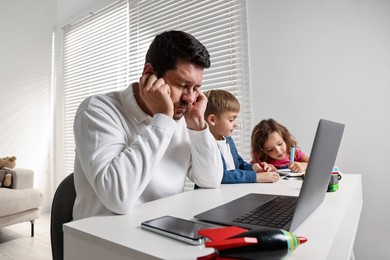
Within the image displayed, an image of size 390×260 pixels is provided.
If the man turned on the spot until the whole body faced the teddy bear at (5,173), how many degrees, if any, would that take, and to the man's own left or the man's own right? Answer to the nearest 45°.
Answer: approximately 180°

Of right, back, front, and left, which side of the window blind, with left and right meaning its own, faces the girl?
left

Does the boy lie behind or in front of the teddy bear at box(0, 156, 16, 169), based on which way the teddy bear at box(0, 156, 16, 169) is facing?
in front

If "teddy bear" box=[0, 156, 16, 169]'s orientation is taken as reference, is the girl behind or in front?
in front

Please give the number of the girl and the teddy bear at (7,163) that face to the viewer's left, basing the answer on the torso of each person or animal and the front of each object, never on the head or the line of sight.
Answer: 0

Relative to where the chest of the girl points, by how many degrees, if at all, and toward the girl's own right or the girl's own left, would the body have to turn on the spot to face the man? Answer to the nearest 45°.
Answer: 0° — they already face them

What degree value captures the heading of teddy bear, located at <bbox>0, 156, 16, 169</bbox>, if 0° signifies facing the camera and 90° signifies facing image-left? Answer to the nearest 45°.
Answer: approximately 315°

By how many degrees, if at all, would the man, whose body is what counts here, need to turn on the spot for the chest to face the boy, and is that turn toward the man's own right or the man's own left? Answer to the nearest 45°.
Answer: approximately 90° to the man's own left

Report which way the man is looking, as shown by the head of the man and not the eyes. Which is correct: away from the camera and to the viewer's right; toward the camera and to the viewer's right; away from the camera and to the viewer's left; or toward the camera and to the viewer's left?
toward the camera and to the viewer's right

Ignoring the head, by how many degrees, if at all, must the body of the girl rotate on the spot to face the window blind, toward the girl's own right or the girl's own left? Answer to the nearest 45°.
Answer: approximately 135° to the girl's own right

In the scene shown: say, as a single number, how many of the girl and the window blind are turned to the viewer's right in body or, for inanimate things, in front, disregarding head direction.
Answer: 0
